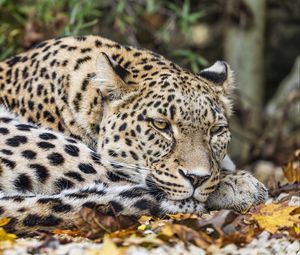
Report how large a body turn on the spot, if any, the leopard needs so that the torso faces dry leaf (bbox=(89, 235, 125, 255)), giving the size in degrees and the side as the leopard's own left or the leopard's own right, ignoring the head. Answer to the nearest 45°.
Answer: approximately 45° to the leopard's own right

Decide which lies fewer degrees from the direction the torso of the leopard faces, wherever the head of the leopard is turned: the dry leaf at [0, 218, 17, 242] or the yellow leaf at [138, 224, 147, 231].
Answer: the yellow leaf

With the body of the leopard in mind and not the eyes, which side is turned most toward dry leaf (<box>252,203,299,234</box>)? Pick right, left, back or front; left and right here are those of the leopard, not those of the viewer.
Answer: front

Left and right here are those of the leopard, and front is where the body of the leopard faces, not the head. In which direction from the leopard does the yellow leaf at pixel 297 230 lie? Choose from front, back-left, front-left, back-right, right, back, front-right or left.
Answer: front

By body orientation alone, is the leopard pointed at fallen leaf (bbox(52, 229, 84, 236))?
no

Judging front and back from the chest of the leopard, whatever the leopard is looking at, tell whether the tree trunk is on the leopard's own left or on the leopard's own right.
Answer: on the leopard's own left

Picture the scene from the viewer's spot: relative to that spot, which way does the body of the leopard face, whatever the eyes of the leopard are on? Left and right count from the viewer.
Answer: facing the viewer and to the right of the viewer
